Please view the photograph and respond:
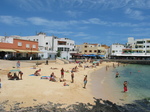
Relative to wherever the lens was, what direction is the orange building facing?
facing the viewer and to the right of the viewer
